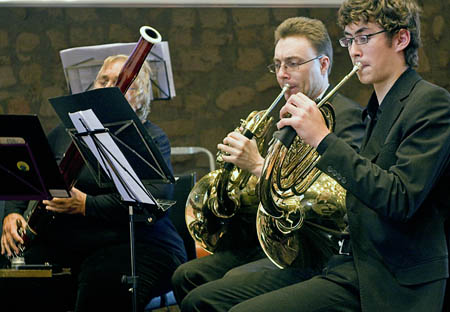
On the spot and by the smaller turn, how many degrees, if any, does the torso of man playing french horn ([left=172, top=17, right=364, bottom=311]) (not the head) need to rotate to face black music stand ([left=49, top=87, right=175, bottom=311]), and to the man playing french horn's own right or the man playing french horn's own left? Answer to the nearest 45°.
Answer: approximately 45° to the man playing french horn's own right

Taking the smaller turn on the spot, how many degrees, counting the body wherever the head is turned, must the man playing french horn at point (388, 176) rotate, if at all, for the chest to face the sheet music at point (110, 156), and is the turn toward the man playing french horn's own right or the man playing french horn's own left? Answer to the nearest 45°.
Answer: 0° — they already face it

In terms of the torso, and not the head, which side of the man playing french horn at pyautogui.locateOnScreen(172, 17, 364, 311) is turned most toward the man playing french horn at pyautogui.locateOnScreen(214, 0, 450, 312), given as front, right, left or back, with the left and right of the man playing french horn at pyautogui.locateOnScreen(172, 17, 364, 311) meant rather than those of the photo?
left

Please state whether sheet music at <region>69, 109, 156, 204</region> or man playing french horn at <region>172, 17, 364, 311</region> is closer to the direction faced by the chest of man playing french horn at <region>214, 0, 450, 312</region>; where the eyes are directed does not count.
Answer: the sheet music

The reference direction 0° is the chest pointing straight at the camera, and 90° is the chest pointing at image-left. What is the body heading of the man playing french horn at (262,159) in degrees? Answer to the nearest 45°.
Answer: approximately 45°

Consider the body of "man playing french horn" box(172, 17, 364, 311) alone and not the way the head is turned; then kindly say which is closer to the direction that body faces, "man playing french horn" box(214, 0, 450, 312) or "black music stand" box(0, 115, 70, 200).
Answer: the black music stand

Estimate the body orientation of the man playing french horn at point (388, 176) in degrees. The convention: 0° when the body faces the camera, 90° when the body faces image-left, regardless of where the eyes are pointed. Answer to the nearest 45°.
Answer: approximately 90°

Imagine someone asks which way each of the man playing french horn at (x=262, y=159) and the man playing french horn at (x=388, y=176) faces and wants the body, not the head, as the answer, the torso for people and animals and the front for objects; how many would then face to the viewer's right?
0

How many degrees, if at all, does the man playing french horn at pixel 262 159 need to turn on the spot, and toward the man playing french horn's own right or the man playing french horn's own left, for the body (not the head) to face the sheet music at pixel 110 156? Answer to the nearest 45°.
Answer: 0° — they already face it

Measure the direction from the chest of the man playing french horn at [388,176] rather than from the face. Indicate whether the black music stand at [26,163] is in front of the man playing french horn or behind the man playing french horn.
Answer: in front
